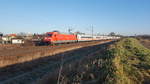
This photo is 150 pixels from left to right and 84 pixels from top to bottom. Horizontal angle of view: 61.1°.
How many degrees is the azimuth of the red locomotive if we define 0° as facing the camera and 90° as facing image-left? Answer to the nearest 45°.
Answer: approximately 45°
